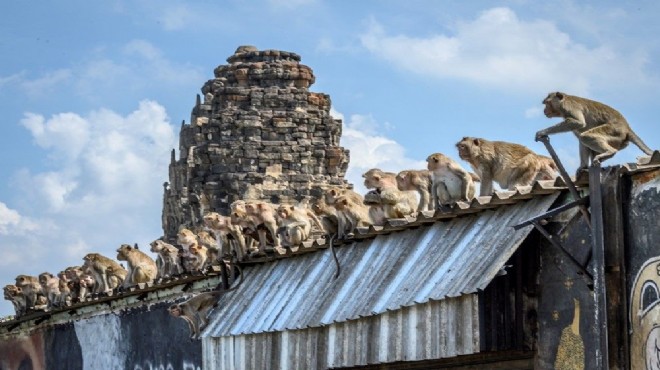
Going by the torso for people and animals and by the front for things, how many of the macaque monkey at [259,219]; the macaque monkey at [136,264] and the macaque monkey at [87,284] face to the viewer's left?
3

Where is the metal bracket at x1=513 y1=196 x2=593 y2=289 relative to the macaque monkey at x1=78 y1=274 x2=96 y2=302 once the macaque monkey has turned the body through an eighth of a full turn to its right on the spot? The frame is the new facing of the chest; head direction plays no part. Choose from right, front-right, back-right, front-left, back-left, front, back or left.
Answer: back-left

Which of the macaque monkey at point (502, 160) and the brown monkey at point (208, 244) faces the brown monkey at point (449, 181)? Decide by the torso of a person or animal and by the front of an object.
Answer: the macaque monkey

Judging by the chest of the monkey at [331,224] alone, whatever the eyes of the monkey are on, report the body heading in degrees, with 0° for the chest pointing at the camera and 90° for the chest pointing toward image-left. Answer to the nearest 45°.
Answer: approximately 90°

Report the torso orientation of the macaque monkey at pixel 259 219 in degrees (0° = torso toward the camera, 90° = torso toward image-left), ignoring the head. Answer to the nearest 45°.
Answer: approximately 90°

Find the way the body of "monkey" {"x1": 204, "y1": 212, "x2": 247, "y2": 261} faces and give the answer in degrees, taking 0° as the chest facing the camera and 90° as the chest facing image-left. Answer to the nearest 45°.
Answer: approximately 90°

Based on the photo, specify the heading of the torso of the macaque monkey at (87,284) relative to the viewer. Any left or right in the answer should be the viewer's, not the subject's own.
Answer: facing to the left of the viewer

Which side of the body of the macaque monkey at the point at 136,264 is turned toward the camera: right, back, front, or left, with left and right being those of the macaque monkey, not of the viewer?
left

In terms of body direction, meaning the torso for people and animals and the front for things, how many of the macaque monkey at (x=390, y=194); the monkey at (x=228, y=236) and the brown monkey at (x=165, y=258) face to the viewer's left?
3
